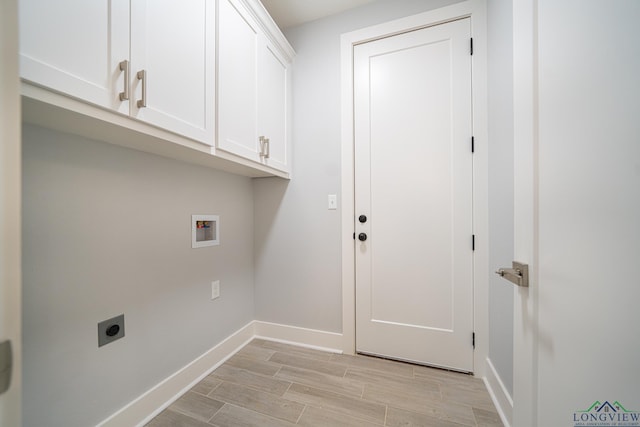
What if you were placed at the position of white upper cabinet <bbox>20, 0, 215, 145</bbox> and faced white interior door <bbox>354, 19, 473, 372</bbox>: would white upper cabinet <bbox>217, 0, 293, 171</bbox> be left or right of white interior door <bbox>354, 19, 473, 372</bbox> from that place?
left

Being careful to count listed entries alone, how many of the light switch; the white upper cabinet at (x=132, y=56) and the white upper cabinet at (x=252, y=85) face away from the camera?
0

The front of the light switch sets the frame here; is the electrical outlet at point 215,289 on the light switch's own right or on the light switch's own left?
on the light switch's own right

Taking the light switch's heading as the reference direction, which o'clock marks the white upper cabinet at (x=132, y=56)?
The white upper cabinet is roughly at 1 o'clock from the light switch.

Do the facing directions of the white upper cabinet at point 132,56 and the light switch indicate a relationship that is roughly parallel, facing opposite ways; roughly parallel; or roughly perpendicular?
roughly perpendicular

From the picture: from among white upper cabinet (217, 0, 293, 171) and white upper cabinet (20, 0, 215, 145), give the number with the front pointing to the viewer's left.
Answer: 0

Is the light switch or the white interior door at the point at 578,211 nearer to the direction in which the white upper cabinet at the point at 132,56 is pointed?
the white interior door

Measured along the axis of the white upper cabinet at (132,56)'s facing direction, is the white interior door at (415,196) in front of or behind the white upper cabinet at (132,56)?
in front

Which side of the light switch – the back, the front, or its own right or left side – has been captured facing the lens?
front

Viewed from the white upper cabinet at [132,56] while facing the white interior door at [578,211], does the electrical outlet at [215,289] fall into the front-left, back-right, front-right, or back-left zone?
back-left

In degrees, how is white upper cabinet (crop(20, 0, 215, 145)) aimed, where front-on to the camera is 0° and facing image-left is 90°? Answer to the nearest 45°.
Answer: approximately 315°

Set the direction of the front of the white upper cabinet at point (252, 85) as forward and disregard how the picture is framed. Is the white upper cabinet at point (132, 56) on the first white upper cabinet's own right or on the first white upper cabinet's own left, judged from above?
on the first white upper cabinet's own right

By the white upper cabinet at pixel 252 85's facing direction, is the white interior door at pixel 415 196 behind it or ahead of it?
ahead
